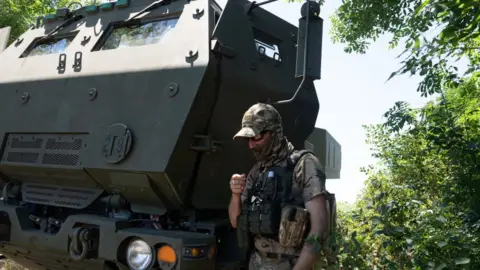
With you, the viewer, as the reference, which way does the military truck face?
facing the viewer and to the left of the viewer

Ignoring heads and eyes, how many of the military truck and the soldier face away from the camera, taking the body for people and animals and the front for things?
0

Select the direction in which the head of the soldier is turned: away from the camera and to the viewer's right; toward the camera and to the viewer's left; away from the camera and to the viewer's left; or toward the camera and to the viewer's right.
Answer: toward the camera and to the viewer's left

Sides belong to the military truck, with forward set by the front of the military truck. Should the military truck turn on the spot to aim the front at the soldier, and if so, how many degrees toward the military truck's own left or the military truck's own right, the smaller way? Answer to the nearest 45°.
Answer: approximately 90° to the military truck's own left
